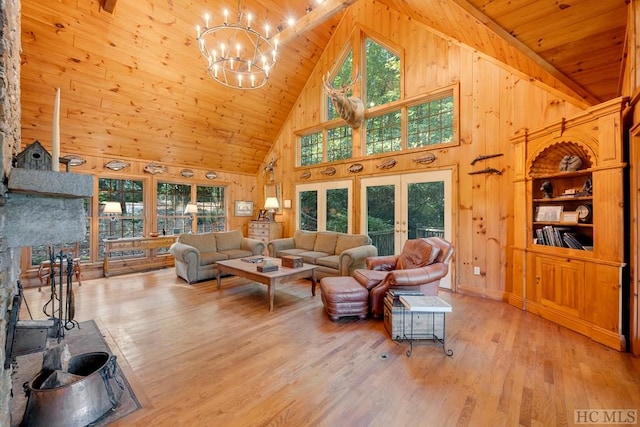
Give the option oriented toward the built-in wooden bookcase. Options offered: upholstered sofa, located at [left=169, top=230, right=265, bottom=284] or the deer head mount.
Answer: the upholstered sofa

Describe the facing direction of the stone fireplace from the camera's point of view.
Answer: facing to the right of the viewer

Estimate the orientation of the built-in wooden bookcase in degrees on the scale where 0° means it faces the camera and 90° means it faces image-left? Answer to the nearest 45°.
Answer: approximately 45°

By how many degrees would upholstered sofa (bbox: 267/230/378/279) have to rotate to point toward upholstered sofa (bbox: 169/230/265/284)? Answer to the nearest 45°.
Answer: approximately 45° to its right

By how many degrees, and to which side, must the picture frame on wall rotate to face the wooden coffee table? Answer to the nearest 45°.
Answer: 0° — it already faces it

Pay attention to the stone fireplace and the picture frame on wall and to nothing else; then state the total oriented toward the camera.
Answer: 1

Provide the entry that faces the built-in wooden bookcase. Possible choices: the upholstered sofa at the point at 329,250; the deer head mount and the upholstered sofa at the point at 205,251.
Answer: the upholstered sofa at the point at 205,251

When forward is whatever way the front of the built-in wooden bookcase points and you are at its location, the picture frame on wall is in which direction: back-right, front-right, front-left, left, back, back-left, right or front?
front-right

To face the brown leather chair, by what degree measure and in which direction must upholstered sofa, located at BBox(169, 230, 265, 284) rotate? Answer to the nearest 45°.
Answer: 0° — it already faces it

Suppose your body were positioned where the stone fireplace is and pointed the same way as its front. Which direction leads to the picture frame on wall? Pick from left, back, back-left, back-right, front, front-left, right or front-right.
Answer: front-left

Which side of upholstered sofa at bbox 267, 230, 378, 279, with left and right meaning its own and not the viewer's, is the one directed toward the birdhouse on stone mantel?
front

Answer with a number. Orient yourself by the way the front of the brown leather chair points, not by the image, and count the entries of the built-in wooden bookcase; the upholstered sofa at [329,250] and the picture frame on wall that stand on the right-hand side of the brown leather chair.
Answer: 2
